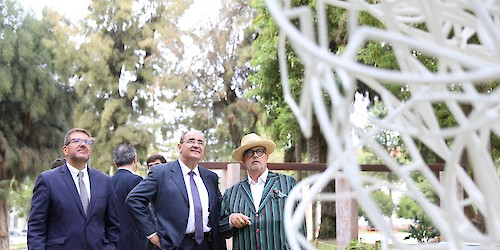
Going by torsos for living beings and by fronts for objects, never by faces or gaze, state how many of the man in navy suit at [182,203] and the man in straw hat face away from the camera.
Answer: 0

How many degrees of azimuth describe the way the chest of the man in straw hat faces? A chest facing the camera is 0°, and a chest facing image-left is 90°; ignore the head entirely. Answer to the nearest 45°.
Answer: approximately 0°

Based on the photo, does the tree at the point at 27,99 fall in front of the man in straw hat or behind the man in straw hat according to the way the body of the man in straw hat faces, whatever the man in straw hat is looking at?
behind

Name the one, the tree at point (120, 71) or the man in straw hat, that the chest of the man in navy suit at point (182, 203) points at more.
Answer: the man in straw hat

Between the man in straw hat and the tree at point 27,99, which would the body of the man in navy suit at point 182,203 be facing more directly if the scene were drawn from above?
the man in straw hat

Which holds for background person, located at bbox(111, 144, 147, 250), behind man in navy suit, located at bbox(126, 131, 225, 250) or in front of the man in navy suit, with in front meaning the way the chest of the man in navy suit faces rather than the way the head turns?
behind

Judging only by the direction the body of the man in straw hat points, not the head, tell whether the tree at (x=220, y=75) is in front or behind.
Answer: behind

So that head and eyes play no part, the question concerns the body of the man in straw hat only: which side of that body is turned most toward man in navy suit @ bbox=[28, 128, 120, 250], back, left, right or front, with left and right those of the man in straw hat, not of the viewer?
right

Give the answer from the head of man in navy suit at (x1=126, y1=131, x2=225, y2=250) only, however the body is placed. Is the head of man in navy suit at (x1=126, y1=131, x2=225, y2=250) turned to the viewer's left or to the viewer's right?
to the viewer's right

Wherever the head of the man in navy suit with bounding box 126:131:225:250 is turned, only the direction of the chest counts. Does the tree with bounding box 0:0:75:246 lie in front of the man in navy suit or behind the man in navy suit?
behind

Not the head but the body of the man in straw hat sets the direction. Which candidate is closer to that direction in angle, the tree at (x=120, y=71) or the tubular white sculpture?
the tubular white sculpture

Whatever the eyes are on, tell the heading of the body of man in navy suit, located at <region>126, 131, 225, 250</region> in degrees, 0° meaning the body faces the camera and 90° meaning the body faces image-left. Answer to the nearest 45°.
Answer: approximately 315°

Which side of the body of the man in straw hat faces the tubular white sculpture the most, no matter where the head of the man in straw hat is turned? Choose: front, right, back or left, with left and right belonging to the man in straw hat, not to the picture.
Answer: front

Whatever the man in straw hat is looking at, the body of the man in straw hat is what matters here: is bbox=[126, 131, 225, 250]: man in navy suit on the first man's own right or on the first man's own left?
on the first man's own right
